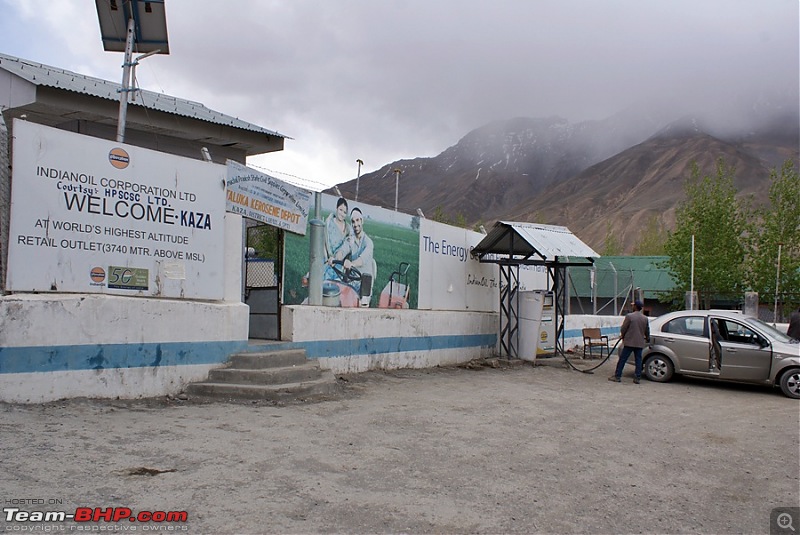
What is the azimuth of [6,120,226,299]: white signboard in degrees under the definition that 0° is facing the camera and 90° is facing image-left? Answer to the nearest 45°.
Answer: approximately 315°

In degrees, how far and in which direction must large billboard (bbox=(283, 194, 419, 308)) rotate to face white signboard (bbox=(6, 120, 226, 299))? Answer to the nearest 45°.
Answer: approximately 90° to its right

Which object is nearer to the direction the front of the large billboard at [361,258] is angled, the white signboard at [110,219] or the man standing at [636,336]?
the man standing

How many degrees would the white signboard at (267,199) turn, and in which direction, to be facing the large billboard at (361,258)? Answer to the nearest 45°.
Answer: approximately 90° to its left

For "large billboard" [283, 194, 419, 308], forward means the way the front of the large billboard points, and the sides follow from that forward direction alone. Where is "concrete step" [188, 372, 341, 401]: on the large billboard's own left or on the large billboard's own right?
on the large billboard's own right

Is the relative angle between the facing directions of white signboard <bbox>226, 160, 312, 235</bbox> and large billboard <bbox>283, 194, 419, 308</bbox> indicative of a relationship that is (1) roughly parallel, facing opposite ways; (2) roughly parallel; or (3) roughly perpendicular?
roughly parallel

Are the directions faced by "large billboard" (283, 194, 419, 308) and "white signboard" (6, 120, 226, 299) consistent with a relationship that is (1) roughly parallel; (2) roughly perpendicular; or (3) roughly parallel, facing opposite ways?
roughly parallel

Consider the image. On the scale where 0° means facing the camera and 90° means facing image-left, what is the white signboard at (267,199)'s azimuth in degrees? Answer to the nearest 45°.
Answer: approximately 315°

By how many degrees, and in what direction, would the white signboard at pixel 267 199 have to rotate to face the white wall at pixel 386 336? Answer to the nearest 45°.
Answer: approximately 90° to its left

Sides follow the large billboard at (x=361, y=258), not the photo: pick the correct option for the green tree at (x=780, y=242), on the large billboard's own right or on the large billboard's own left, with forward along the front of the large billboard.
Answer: on the large billboard's own left

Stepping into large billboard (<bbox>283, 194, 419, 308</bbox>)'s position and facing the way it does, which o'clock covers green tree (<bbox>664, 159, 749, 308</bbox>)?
The green tree is roughly at 9 o'clock from the large billboard.

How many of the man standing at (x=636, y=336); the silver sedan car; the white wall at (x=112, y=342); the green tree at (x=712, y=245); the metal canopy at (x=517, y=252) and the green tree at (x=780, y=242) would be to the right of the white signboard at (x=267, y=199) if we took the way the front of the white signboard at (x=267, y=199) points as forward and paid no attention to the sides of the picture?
1
